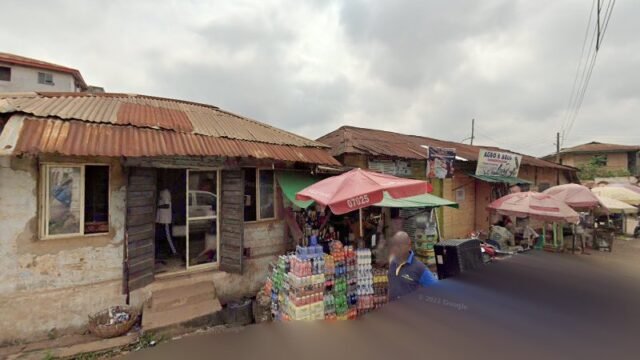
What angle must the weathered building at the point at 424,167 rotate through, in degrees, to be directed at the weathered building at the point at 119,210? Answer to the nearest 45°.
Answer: approximately 90° to its right

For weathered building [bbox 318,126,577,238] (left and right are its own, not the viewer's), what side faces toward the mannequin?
right

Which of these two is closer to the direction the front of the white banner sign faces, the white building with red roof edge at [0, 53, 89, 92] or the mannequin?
the mannequin

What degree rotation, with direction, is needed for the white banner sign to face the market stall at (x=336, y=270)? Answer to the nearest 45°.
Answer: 0° — it already faces it

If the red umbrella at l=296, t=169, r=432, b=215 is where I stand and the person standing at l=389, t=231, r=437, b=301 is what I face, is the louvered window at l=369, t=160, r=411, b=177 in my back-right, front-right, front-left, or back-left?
back-left

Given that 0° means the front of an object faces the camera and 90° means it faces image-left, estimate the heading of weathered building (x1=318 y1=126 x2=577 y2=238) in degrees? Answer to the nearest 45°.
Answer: approximately 315°

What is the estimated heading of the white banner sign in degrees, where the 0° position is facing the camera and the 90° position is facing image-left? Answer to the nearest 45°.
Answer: approximately 0°

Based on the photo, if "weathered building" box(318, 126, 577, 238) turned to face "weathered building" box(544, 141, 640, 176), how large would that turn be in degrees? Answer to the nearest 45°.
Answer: approximately 90° to its left
